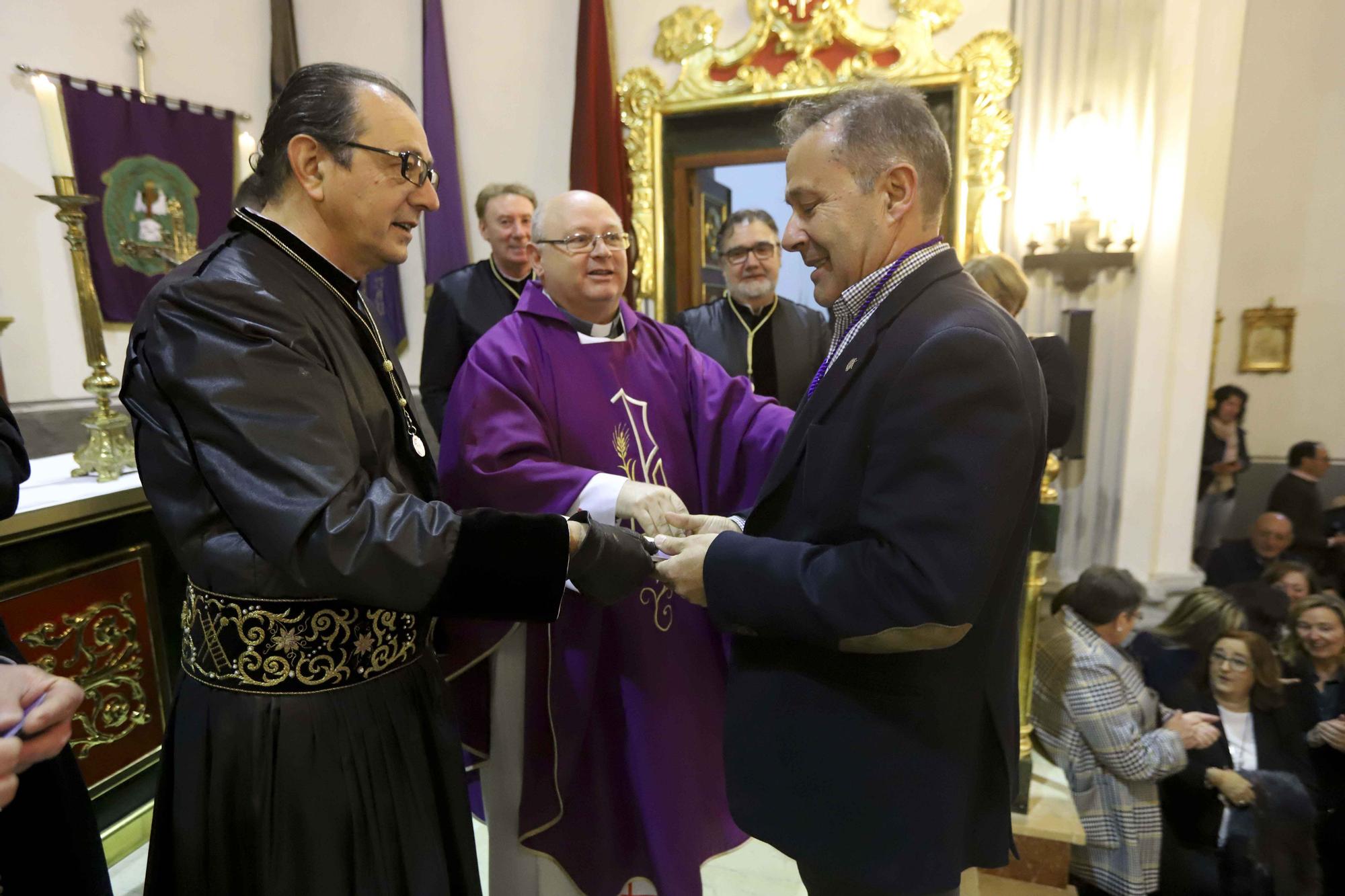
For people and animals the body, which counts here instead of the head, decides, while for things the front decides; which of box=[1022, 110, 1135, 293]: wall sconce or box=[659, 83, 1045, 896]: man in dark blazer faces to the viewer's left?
the man in dark blazer

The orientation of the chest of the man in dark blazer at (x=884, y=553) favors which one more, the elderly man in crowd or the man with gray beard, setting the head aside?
the man with gray beard

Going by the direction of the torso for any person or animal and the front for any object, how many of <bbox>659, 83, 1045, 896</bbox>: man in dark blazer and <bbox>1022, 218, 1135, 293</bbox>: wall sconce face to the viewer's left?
1

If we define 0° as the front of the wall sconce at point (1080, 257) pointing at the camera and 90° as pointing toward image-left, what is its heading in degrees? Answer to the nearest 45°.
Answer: approximately 0°

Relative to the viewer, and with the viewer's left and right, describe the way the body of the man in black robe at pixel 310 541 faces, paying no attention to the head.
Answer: facing to the right of the viewer

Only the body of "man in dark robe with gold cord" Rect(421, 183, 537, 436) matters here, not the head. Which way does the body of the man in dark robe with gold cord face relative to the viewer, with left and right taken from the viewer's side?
facing the viewer and to the right of the viewer

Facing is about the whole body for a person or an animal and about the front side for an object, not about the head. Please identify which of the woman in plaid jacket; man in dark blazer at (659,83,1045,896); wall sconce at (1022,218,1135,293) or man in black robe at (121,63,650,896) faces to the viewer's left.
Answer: the man in dark blazer

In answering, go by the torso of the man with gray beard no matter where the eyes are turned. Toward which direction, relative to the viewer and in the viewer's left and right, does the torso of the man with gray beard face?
facing the viewer

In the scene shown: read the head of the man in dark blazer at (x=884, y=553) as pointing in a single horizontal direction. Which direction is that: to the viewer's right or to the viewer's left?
to the viewer's left

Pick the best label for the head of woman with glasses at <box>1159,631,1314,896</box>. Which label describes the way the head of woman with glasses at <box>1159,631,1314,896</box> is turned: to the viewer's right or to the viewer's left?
to the viewer's left

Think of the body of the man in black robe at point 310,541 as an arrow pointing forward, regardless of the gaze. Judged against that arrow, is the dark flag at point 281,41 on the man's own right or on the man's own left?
on the man's own left
